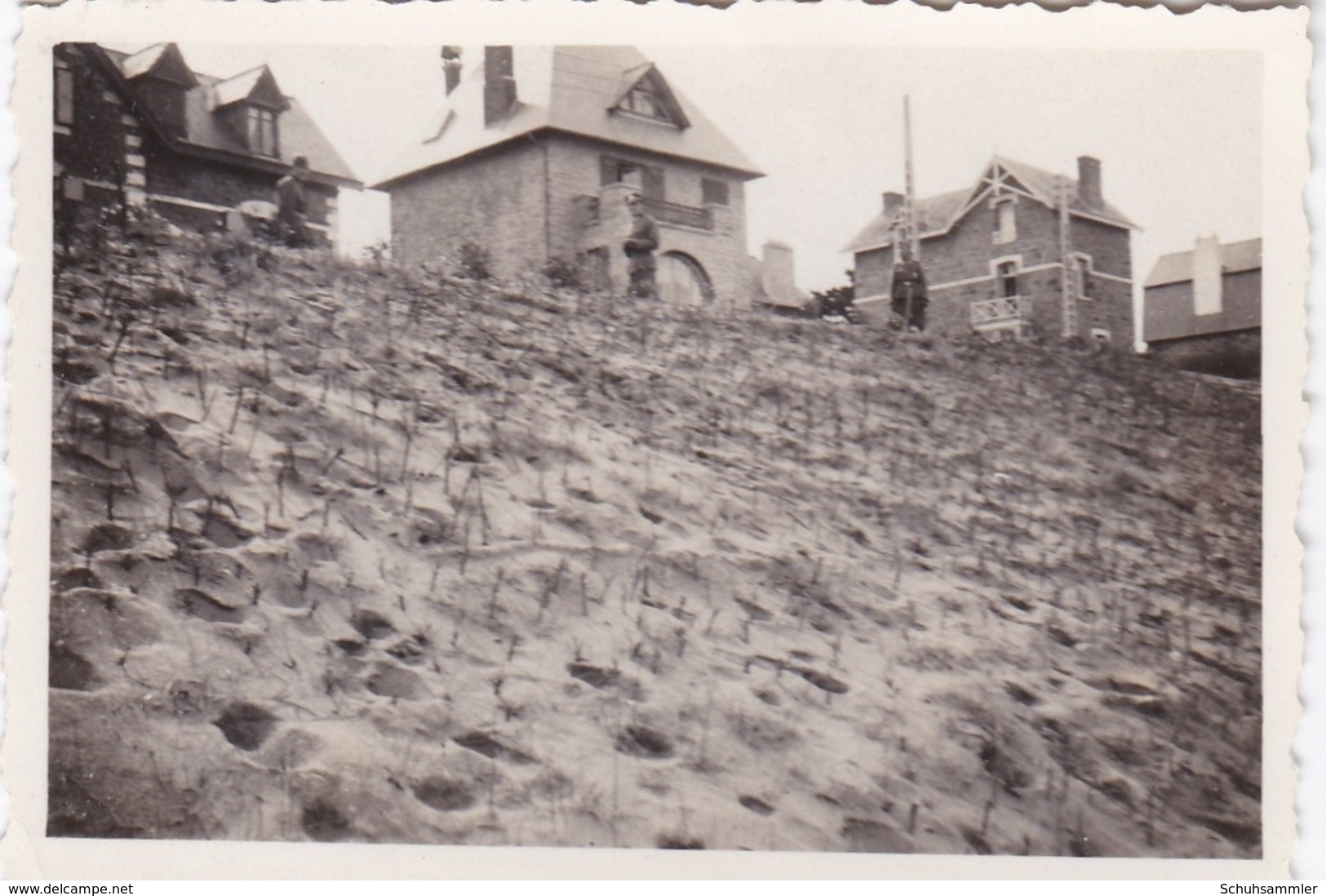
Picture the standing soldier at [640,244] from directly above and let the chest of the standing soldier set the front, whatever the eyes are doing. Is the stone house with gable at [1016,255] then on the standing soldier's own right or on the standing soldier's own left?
on the standing soldier's own left

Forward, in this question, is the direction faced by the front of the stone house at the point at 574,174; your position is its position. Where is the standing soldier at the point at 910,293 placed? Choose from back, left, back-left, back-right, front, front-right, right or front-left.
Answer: front-left

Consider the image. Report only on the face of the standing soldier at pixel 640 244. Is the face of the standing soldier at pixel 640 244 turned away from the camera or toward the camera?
toward the camera

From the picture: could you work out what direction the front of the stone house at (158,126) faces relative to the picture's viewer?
facing the viewer and to the right of the viewer

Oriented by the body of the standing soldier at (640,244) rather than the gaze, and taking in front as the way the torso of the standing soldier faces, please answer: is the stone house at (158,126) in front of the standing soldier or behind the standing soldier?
in front

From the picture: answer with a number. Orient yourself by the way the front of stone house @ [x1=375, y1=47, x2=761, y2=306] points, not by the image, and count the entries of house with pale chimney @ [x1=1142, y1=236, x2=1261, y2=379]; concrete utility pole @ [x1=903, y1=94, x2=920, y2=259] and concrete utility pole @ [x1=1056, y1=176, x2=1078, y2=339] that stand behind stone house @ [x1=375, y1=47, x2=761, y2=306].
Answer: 0

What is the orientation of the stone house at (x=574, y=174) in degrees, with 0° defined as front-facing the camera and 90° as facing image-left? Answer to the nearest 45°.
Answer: approximately 315°

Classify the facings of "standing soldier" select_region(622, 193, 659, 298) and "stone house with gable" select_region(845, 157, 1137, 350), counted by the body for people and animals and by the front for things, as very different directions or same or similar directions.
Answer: same or similar directions

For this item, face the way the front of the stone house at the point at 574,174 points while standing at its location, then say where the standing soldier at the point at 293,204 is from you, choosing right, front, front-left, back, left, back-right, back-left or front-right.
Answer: back-right

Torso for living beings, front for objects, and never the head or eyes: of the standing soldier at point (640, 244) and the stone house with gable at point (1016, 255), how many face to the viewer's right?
0
